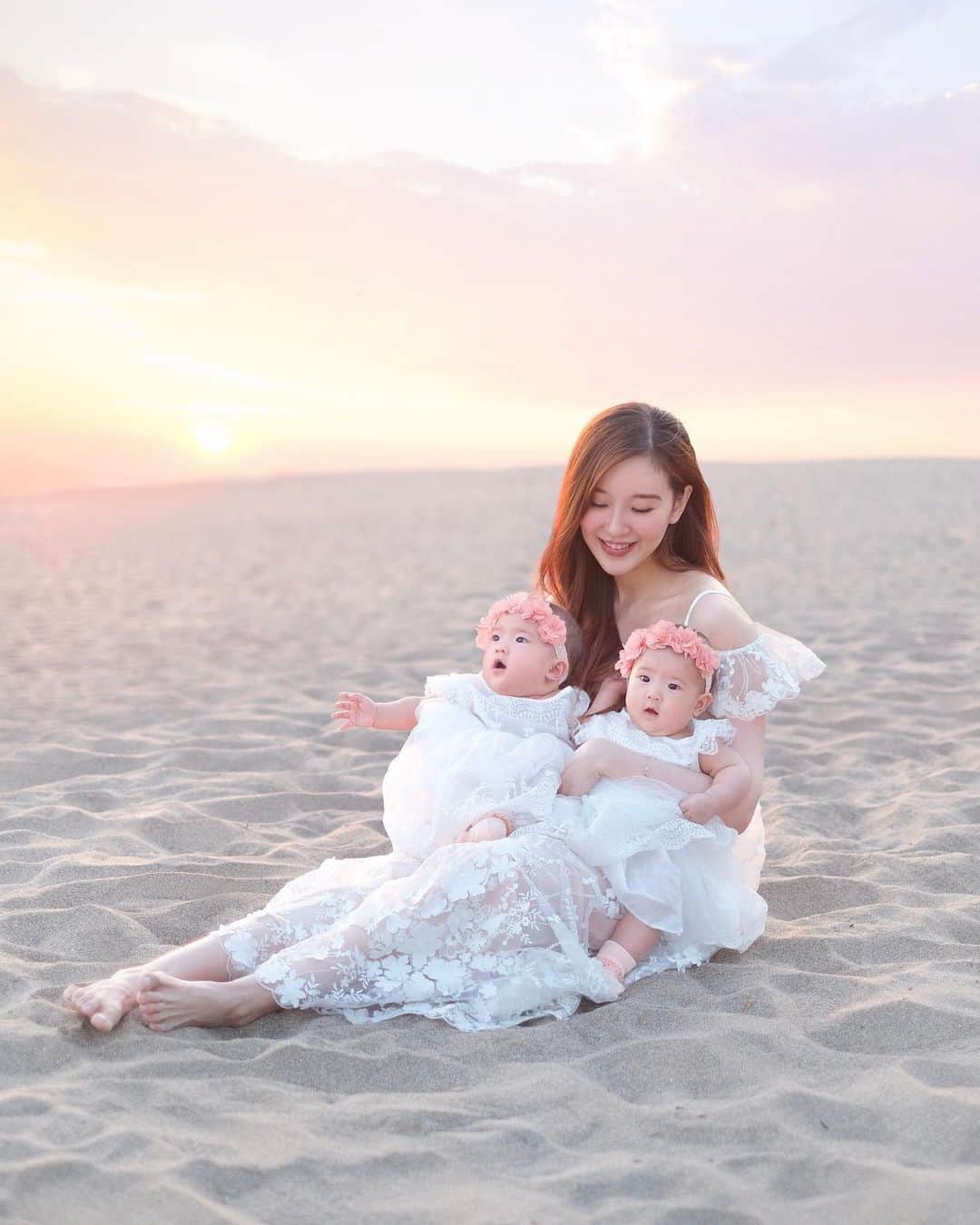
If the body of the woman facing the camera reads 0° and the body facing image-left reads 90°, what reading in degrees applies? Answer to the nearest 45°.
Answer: approximately 45°

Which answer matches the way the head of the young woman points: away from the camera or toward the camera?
toward the camera

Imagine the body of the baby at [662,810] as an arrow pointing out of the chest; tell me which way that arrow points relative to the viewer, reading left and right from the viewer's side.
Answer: facing the viewer and to the left of the viewer

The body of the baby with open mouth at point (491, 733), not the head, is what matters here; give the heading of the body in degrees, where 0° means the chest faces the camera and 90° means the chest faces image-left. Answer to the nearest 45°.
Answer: approximately 45°

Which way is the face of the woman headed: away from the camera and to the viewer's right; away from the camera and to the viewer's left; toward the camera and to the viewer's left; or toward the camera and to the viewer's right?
toward the camera and to the viewer's left

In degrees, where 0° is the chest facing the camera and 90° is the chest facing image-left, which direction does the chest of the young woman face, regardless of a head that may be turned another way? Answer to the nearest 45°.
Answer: approximately 45°
